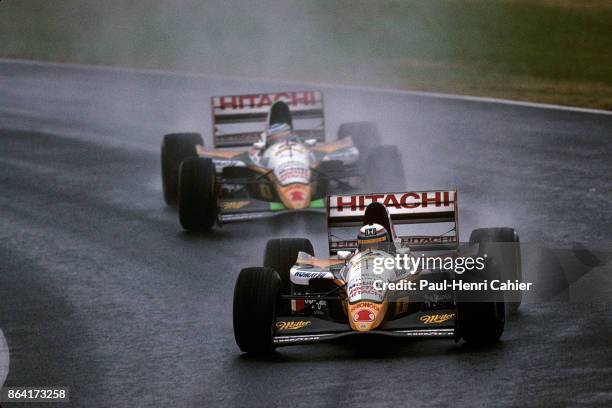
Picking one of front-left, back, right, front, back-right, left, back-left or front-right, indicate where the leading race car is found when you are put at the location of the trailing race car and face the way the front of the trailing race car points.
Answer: front

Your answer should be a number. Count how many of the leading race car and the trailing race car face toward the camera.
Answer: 2

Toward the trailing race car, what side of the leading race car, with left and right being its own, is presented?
back

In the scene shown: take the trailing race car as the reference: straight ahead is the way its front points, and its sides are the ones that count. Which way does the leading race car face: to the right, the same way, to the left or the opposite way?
the same way

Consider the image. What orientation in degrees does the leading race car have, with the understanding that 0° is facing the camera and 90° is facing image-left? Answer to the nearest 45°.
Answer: approximately 0°

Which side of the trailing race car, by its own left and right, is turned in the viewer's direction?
front
